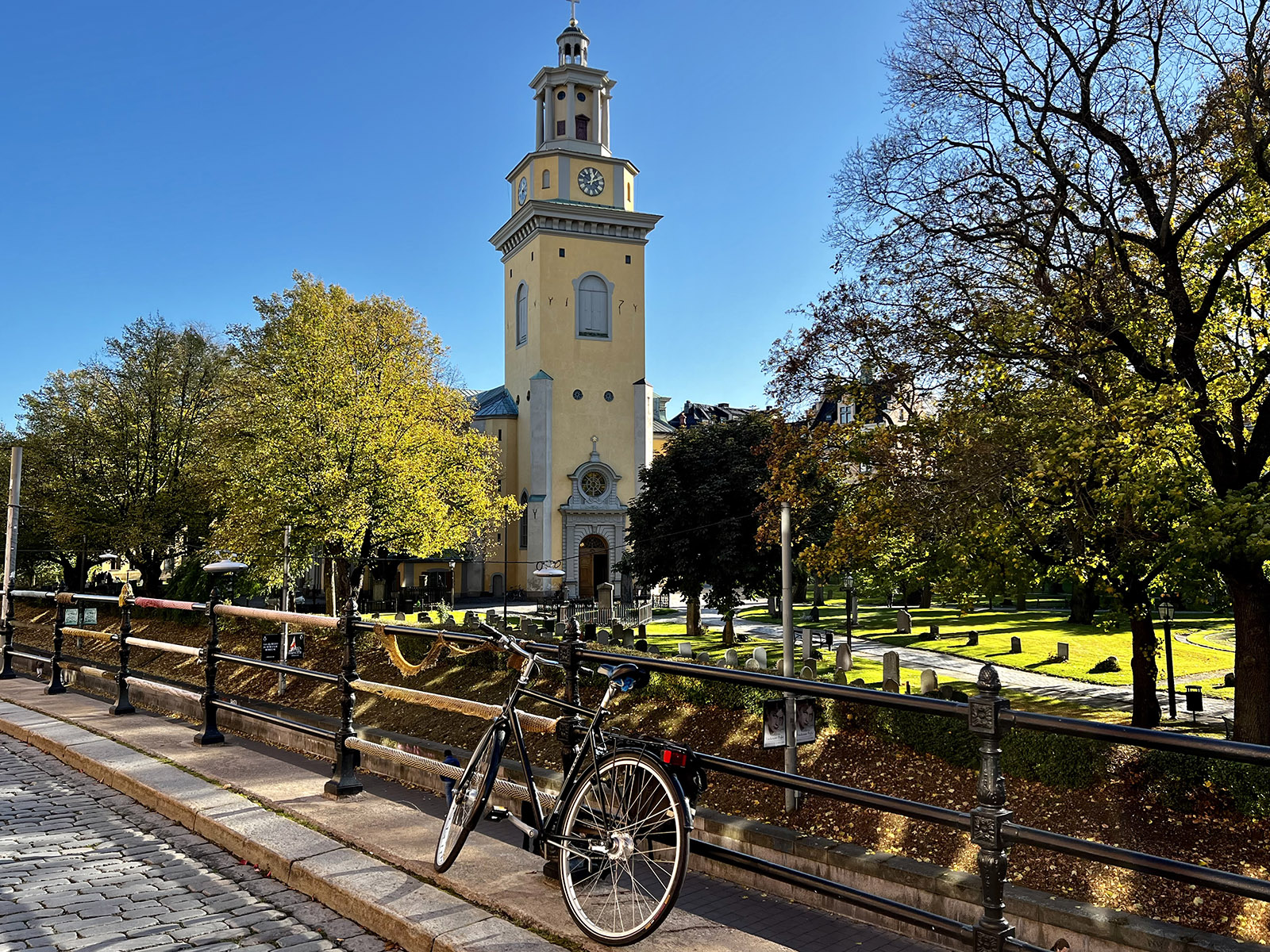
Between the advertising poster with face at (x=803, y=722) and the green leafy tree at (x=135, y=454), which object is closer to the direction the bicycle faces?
the green leafy tree

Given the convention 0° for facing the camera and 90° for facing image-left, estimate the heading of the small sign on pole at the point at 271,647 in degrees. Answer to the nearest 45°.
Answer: approximately 0°

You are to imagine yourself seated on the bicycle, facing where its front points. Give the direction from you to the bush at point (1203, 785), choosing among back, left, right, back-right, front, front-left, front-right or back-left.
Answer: right

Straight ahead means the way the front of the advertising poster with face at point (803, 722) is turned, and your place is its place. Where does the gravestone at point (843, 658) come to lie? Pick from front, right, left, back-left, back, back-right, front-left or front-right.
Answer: back-left

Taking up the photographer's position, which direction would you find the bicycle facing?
facing away from the viewer and to the left of the viewer

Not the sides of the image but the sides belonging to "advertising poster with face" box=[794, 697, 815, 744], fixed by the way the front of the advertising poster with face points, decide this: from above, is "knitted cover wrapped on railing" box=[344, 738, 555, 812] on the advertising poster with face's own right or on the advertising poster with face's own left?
on the advertising poster with face's own right

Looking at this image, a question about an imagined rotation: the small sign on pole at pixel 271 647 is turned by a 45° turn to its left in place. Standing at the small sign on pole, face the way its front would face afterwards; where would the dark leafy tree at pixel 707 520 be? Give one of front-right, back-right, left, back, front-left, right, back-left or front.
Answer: left
